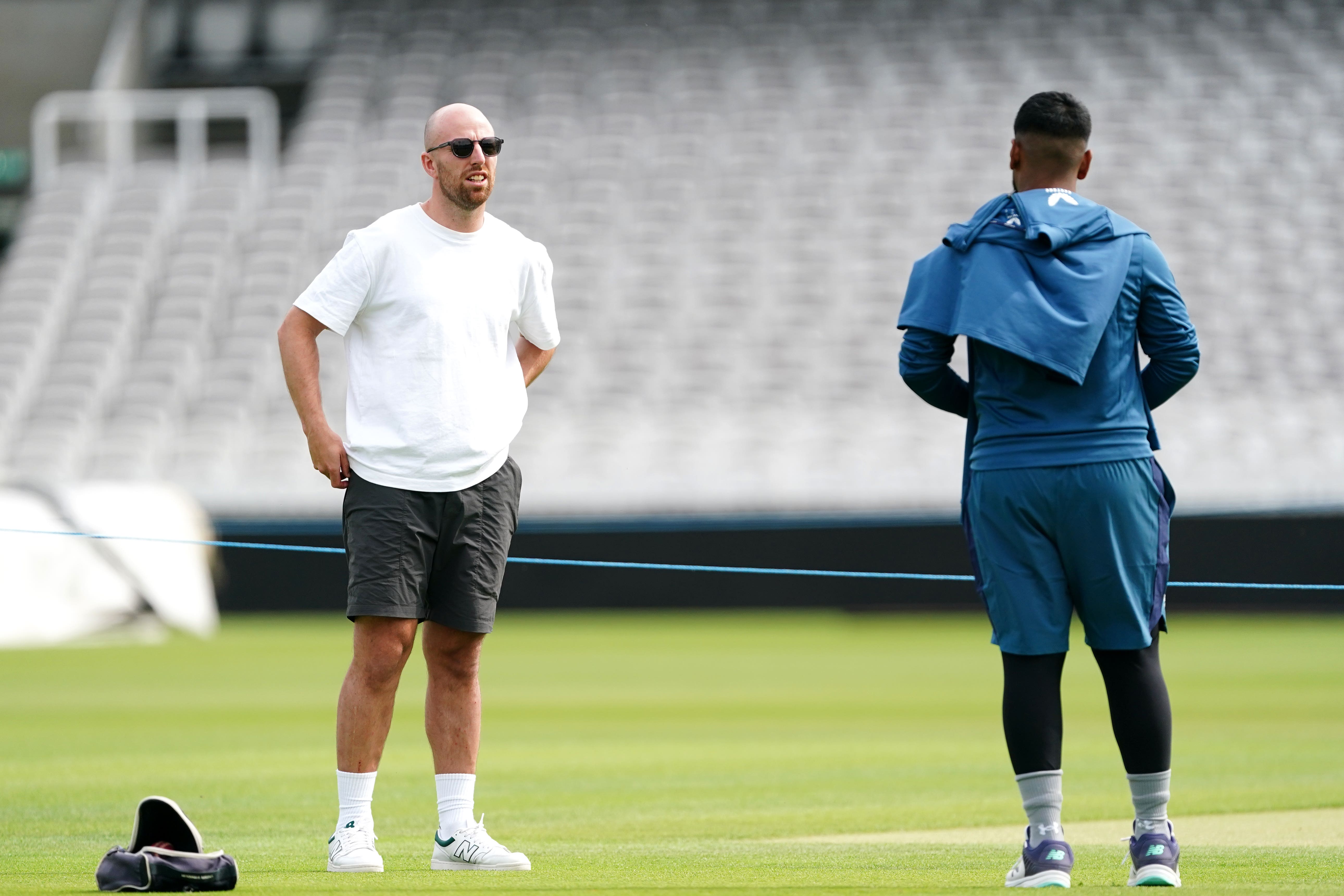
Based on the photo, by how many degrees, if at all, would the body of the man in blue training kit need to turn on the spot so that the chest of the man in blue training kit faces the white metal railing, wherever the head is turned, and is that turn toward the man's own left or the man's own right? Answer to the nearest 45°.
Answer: approximately 45° to the man's own left

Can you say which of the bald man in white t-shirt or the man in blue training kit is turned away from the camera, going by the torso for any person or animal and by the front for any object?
the man in blue training kit

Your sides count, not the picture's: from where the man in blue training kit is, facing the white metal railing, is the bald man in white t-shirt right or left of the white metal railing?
left

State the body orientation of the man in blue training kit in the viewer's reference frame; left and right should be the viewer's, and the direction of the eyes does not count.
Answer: facing away from the viewer

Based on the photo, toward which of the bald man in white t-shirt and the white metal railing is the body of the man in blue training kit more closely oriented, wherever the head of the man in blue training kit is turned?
the white metal railing

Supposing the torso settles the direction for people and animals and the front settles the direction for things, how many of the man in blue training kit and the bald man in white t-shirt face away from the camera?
1

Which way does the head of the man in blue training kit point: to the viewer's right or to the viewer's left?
to the viewer's left

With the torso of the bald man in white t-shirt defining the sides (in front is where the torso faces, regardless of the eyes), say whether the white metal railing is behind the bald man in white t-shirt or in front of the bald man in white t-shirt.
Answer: behind

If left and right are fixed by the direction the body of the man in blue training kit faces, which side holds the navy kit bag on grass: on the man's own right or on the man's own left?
on the man's own left
